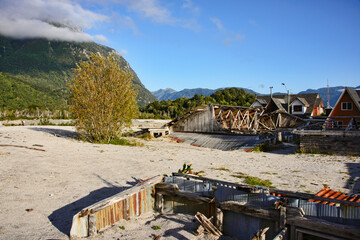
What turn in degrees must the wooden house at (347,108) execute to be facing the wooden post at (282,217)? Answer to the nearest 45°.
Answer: approximately 45° to its left

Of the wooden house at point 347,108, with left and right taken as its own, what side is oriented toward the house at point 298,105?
right

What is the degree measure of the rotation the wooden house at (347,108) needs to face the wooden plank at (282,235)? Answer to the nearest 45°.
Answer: approximately 45° to its left

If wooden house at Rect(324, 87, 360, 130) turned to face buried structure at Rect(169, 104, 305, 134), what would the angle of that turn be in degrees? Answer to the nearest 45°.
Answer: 0° — it already faces it

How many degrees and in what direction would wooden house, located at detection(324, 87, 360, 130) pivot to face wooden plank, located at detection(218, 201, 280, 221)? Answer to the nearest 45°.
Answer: approximately 45° to its left

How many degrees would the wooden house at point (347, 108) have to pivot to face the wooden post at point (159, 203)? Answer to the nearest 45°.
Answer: approximately 45° to its left

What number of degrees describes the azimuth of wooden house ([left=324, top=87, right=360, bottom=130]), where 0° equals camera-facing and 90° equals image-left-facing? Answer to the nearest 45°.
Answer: approximately 45°

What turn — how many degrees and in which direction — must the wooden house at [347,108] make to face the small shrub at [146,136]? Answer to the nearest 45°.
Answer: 0° — it already faces it
